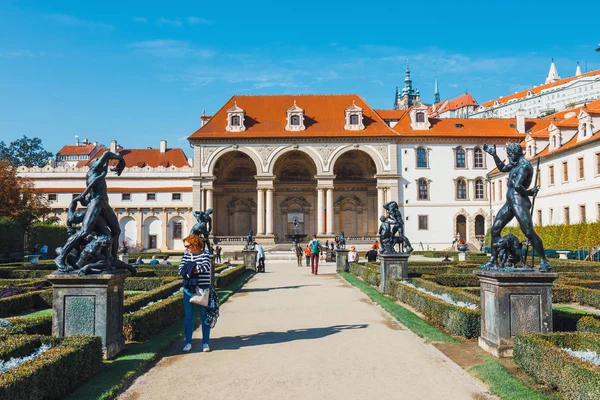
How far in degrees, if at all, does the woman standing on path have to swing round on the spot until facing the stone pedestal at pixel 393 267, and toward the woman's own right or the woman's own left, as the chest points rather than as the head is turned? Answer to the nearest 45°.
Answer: approximately 180°

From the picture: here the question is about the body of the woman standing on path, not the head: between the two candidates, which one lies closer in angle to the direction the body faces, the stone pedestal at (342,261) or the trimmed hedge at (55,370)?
the trimmed hedge

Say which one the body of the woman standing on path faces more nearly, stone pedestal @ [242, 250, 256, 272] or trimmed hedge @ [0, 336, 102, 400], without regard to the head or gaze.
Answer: the trimmed hedge

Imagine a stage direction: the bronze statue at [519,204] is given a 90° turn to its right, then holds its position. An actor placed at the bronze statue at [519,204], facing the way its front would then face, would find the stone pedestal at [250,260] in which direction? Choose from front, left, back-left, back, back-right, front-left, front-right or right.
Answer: front-left

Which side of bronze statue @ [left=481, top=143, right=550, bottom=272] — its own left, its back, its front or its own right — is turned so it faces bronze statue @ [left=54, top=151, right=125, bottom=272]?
front

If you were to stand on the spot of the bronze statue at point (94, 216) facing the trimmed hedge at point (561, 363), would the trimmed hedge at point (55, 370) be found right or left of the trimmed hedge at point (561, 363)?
right

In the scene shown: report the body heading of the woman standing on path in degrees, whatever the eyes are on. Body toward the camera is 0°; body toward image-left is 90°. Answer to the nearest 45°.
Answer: approximately 45°

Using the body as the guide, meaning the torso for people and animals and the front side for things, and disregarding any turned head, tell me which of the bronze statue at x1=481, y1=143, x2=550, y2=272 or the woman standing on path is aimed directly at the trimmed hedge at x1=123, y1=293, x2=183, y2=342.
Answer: the bronze statue

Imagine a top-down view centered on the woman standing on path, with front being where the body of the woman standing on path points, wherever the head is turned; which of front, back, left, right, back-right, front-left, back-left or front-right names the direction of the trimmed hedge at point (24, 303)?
right

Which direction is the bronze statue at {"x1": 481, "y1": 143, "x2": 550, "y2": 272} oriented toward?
to the viewer's left

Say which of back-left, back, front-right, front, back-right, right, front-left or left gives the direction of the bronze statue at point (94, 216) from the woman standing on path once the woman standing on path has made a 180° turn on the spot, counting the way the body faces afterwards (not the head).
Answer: back-left

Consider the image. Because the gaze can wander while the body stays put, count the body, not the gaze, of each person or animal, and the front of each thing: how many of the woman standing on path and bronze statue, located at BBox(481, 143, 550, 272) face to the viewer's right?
0
